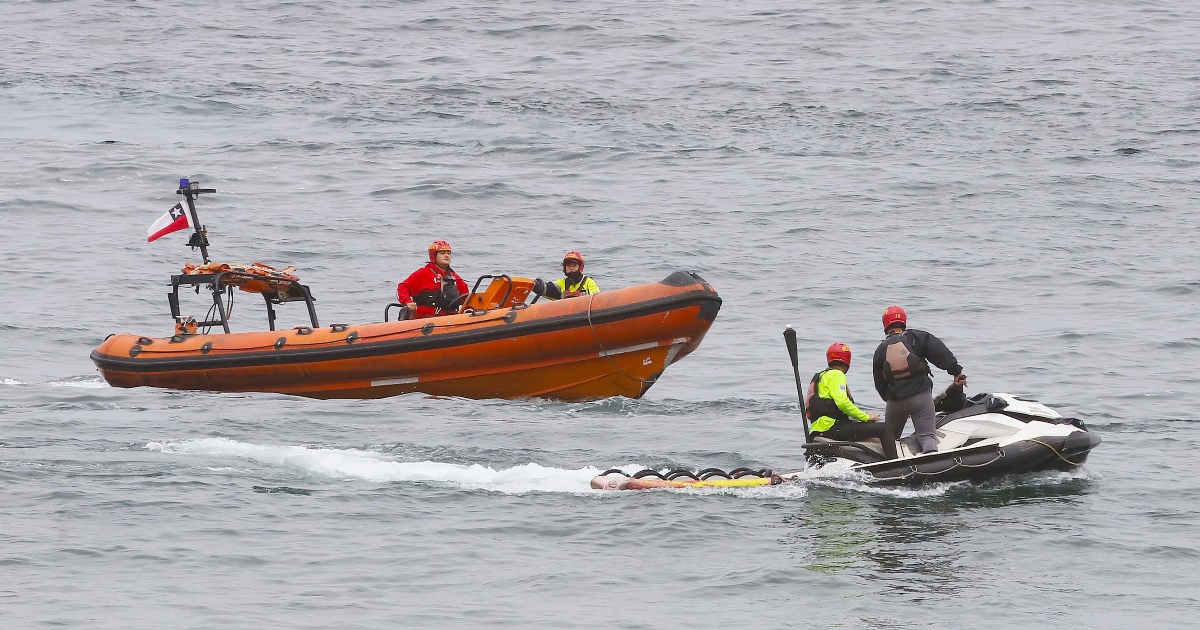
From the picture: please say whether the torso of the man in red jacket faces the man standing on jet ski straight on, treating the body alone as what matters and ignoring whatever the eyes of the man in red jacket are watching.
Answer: yes

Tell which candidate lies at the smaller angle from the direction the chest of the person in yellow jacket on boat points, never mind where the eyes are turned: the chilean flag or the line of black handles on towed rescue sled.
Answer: the line of black handles on towed rescue sled

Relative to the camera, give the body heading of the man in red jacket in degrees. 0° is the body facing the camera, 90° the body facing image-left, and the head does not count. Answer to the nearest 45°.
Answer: approximately 315°

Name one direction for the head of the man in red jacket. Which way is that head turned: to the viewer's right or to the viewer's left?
to the viewer's right

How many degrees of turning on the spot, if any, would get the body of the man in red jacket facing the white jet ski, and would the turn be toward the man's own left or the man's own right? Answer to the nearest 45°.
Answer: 0° — they already face it

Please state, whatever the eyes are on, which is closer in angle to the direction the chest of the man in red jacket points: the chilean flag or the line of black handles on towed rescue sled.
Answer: the line of black handles on towed rescue sled

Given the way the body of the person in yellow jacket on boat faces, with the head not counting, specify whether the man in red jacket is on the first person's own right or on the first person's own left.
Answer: on the first person's own right

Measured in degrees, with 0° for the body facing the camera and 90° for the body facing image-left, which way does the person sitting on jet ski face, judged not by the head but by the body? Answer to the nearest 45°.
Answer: approximately 270°

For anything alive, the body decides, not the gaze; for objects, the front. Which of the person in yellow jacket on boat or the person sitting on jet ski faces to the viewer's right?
the person sitting on jet ski

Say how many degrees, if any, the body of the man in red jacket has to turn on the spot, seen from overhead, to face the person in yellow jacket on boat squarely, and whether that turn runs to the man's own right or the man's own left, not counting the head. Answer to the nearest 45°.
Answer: approximately 45° to the man's own left

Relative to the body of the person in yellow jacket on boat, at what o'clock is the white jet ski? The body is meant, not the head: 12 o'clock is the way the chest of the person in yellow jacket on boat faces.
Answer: The white jet ski is roughly at 11 o'clock from the person in yellow jacket on boat.

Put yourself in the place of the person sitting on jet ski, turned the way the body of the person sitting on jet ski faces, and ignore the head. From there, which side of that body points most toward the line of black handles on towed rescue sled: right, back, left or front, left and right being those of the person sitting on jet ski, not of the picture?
back
